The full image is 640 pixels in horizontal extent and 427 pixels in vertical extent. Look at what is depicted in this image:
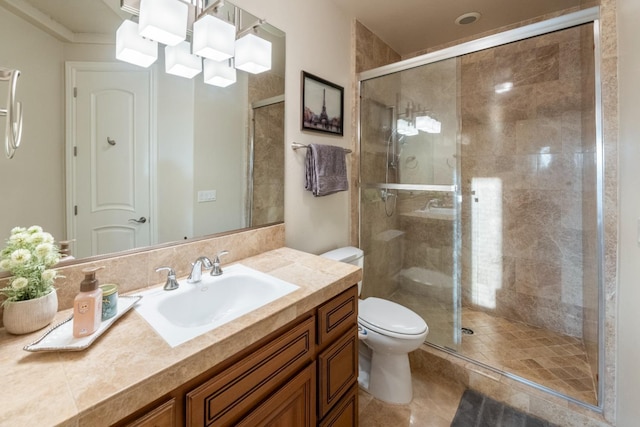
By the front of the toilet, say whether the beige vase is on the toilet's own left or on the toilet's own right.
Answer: on the toilet's own right

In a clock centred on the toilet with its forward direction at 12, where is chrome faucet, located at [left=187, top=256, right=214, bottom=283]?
The chrome faucet is roughly at 3 o'clock from the toilet.

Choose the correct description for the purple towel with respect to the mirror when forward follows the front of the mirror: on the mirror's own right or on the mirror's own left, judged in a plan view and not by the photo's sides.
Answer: on the mirror's own left

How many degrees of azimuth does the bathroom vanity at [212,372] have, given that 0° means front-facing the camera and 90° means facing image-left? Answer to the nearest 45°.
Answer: approximately 315°

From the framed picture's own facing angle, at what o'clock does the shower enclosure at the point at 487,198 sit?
The shower enclosure is roughly at 10 o'clock from the framed picture.

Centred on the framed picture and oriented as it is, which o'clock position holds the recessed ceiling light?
The recessed ceiling light is roughly at 10 o'clock from the framed picture.

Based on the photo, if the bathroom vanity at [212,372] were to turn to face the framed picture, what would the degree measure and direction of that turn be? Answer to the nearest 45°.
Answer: approximately 90° to its left

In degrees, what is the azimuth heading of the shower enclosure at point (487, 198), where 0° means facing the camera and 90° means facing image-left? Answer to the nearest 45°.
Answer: approximately 45°
